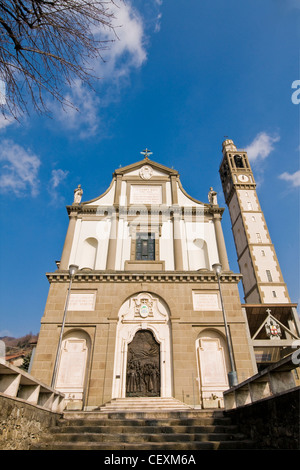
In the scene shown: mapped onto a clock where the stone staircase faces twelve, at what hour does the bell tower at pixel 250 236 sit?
The bell tower is roughly at 7 o'clock from the stone staircase.

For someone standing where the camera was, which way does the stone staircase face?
facing the viewer
